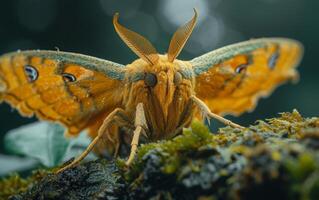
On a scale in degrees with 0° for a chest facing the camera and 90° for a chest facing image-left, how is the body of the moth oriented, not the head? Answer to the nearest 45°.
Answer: approximately 0°

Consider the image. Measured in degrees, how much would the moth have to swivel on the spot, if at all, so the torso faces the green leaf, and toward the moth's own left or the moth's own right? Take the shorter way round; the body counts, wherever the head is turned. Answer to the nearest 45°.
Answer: approximately 135° to the moth's own right
